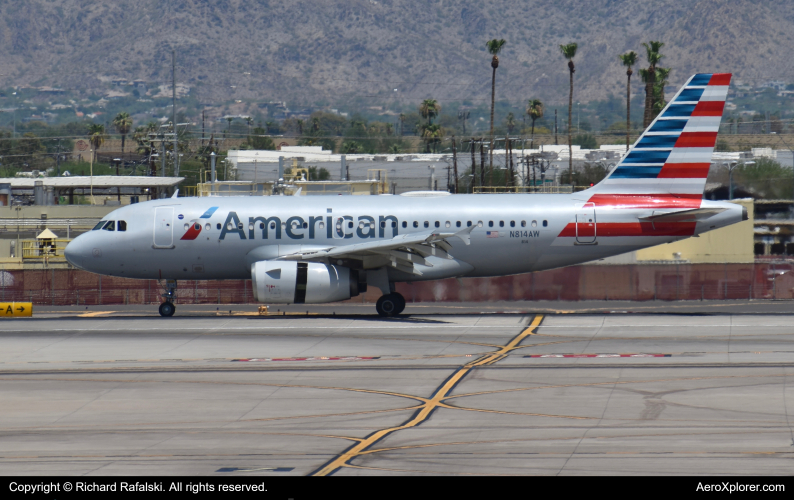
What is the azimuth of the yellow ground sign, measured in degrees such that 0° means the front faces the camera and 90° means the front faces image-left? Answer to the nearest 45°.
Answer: approximately 0°

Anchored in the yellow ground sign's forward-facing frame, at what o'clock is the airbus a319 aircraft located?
The airbus a319 aircraft is roughly at 10 o'clock from the yellow ground sign.

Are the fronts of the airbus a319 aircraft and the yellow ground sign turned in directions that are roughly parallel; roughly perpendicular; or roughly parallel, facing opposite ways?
roughly perpendicular

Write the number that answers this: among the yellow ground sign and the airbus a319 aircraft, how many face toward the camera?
1

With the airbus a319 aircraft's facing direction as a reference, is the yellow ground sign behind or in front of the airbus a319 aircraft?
in front

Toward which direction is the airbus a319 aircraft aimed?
to the viewer's left
